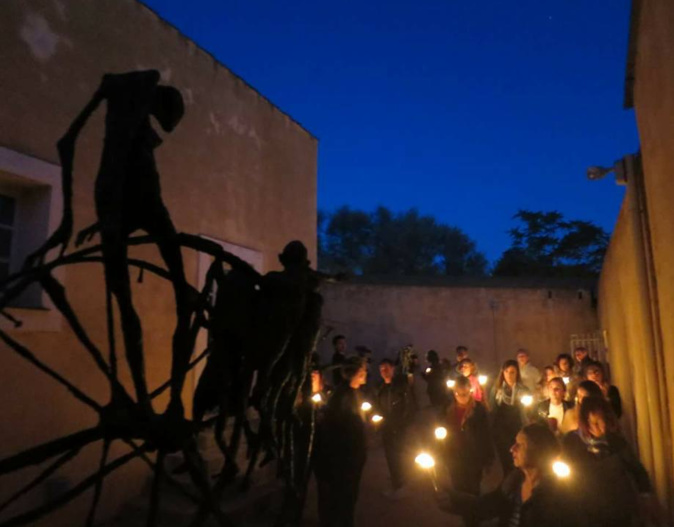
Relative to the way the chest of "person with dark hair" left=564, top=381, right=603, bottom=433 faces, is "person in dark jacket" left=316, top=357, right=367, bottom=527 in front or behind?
in front

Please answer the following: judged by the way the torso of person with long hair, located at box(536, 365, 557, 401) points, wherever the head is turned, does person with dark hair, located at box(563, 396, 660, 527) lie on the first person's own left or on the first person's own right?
on the first person's own left

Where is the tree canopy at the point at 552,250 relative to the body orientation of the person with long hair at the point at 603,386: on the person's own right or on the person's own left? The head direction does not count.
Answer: on the person's own right

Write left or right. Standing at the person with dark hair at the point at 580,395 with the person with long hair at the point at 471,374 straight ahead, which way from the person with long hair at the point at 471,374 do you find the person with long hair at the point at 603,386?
right

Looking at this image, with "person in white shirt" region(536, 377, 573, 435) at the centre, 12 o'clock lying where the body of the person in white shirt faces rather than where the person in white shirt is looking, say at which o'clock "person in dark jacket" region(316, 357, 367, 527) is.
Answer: The person in dark jacket is roughly at 1 o'clock from the person in white shirt.

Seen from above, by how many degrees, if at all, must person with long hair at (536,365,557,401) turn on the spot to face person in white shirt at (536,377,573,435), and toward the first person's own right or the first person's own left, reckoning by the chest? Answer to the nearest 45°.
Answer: approximately 45° to the first person's own left

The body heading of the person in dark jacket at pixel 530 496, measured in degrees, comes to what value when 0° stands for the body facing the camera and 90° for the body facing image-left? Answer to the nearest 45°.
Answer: approximately 45°

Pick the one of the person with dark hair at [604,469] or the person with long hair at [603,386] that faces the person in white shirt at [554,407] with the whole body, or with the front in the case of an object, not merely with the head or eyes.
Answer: the person with long hair at [603,386]

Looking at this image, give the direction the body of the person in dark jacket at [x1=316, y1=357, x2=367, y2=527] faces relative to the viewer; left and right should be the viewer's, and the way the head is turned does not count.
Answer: facing to the right of the viewer

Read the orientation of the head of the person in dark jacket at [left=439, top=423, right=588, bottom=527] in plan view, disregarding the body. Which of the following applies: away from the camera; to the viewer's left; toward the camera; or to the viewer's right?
to the viewer's left

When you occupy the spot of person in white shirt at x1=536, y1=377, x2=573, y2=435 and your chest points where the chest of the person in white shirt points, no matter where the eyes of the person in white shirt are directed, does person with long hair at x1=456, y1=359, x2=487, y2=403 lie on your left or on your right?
on your right

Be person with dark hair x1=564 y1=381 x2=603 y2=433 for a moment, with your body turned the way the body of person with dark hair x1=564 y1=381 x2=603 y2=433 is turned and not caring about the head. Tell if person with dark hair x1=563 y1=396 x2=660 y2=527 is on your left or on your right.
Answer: on your left
